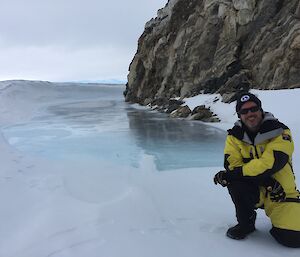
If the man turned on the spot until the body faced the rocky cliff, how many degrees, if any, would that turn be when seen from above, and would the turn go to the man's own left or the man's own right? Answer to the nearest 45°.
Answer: approximately 135° to the man's own right

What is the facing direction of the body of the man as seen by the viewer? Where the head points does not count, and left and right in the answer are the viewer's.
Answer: facing the viewer and to the left of the viewer

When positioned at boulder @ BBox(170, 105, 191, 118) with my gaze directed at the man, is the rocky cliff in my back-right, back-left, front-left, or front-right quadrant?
back-left

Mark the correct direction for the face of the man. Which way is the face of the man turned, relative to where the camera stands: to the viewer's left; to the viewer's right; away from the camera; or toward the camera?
toward the camera

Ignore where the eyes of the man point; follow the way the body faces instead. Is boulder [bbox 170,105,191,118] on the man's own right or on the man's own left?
on the man's own right
